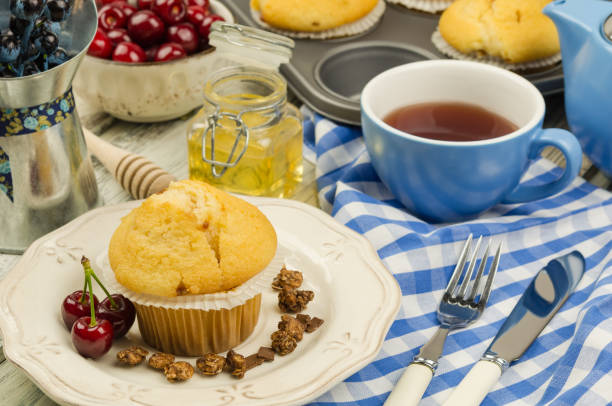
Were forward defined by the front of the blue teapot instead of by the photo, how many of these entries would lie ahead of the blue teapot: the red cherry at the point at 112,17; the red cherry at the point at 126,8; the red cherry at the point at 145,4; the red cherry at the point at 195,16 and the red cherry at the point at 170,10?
5

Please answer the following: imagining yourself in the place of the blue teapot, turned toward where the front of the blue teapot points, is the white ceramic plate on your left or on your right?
on your left

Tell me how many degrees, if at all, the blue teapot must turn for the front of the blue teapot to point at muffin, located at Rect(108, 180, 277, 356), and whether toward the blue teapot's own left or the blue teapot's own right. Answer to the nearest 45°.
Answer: approximately 45° to the blue teapot's own left

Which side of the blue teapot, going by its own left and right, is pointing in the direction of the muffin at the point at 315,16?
front

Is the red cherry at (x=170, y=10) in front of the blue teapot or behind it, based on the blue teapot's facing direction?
in front

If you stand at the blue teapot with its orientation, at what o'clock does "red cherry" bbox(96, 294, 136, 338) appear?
The red cherry is roughly at 10 o'clock from the blue teapot.

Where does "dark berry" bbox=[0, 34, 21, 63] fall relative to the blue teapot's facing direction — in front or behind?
in front

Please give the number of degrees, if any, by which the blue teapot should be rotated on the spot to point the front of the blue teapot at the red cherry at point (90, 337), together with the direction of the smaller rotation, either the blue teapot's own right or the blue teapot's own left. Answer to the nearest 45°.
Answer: approximately 45° to the blue teapot's own left

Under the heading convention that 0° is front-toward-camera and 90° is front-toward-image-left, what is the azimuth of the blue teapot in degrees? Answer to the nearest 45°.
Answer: approximately 90°

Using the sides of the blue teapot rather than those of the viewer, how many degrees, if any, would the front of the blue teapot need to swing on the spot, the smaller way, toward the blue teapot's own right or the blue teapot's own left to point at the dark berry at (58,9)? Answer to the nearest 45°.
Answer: approximately 45° to the blue teapot's own left

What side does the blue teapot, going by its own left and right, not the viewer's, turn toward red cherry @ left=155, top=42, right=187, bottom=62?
front

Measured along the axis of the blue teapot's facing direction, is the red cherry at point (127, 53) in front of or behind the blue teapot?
in front

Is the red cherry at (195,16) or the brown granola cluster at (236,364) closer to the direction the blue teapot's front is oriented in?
the red cherry
